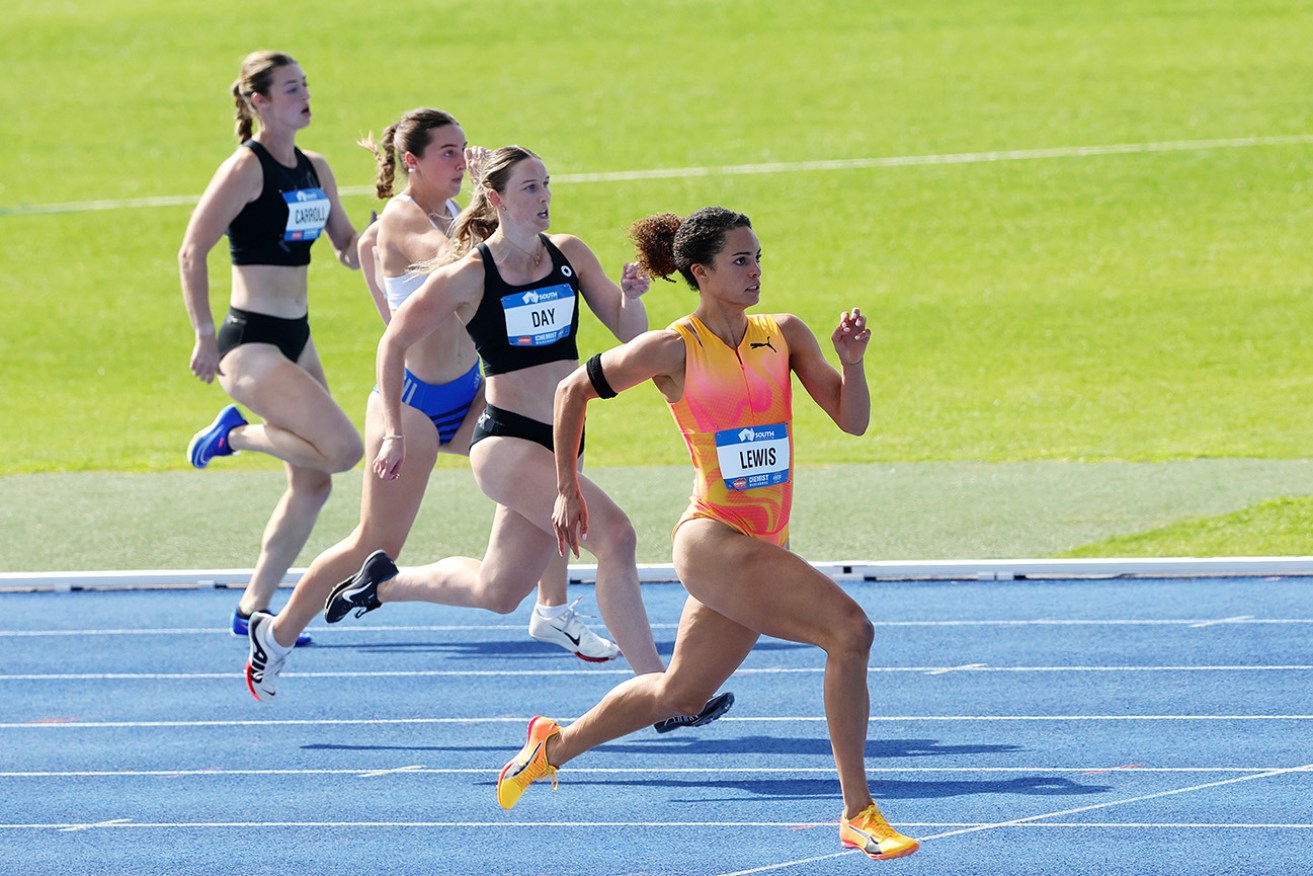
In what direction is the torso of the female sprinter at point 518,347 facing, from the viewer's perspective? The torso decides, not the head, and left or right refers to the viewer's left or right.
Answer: facing the viewer and to the right of the viewer

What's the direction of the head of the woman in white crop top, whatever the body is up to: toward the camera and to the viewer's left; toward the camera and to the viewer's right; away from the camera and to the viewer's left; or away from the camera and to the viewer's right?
toward the camera and to the viewer's right

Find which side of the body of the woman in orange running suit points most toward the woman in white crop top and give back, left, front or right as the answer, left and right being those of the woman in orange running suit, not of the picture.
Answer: back

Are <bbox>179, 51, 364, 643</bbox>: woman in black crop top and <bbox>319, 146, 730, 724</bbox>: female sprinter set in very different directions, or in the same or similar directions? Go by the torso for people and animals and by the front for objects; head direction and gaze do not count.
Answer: same or similar directions

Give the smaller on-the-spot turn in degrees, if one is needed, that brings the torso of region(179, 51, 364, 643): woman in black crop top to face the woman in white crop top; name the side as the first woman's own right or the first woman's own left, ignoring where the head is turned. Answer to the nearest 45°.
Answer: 0° — they already face them

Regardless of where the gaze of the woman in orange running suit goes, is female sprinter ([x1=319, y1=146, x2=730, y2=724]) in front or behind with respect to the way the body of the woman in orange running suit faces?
behind

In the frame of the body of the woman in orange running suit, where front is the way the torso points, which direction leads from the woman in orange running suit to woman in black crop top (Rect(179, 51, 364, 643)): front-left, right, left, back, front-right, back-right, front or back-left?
back

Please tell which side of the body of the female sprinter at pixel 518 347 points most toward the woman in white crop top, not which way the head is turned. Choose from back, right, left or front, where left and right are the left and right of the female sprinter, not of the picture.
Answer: back

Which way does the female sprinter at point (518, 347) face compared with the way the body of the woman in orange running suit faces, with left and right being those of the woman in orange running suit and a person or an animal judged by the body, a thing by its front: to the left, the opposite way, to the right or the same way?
the same way

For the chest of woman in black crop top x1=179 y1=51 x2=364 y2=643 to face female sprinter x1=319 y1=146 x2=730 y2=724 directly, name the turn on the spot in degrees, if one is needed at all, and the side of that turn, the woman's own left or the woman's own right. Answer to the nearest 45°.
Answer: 0° — they already face them

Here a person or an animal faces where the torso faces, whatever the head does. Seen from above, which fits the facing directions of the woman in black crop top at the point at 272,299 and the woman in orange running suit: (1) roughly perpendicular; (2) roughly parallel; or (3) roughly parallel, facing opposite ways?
roughly parallel
